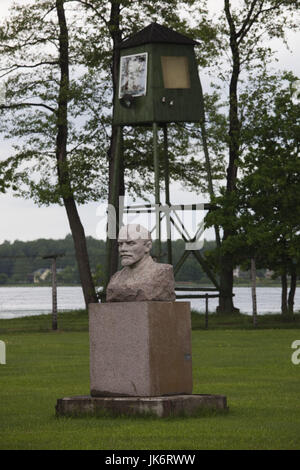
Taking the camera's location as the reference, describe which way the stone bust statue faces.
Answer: facing the viewer and to the left of the viewer

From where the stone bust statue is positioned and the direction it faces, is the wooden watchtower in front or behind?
behind
